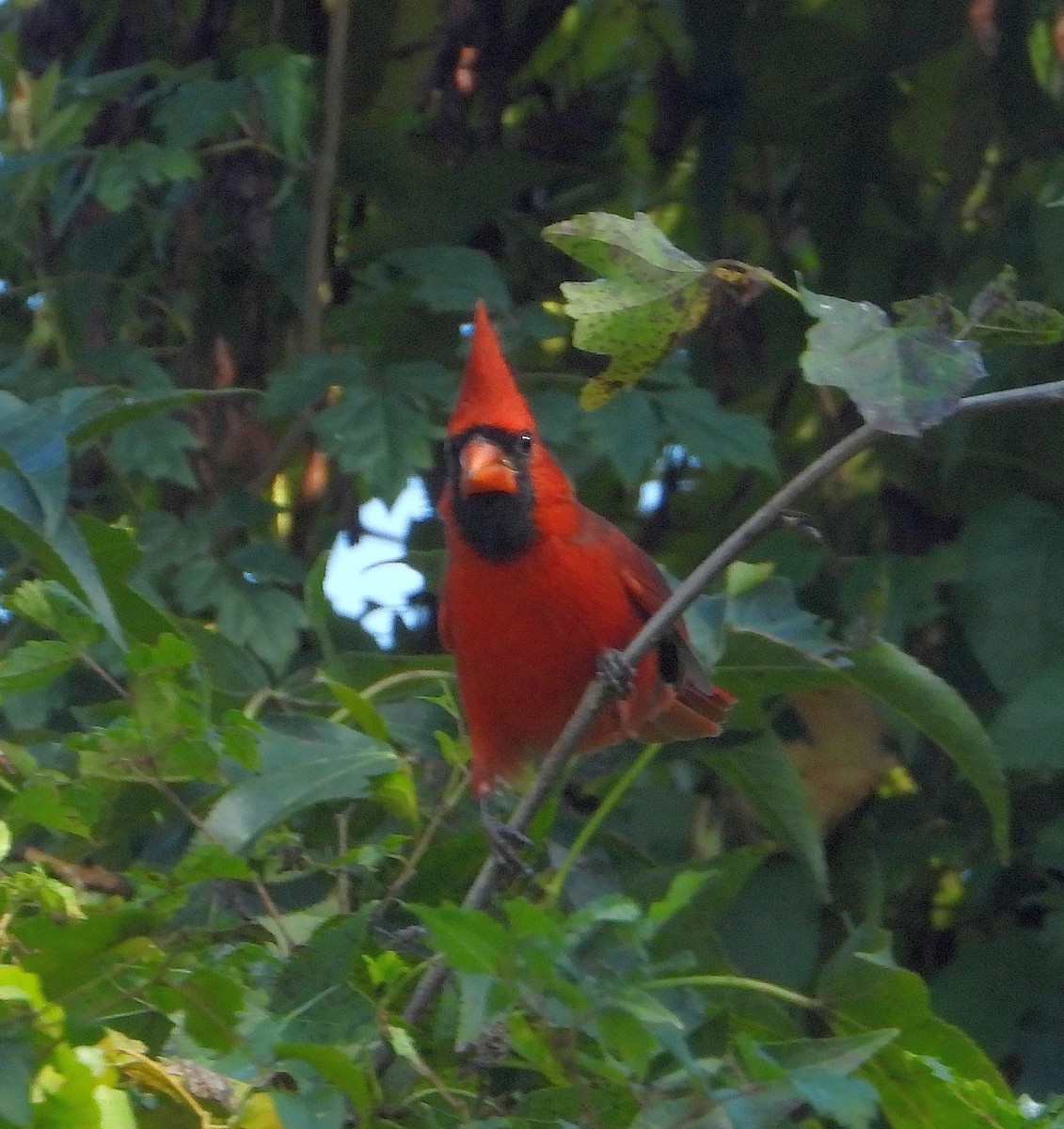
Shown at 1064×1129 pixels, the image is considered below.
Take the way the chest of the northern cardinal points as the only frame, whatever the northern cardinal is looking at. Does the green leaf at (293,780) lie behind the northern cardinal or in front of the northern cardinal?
in front

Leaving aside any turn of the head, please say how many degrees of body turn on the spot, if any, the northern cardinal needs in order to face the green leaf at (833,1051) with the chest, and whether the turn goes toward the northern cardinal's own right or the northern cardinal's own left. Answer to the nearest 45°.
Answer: approximately 45° to the northern cardinal's own left

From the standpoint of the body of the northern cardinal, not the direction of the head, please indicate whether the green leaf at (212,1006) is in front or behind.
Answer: in front

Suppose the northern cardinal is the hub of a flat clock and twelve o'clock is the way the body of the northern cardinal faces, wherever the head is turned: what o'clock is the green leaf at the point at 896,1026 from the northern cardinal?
The green leaf is roughly at 10 o'clock from the northern cardinal.

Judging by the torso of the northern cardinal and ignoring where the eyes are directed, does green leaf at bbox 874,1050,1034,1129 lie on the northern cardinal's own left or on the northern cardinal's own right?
on the northern cardinal's own left

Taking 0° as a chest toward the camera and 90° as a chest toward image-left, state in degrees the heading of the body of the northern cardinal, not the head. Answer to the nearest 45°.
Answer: approximately 45°
